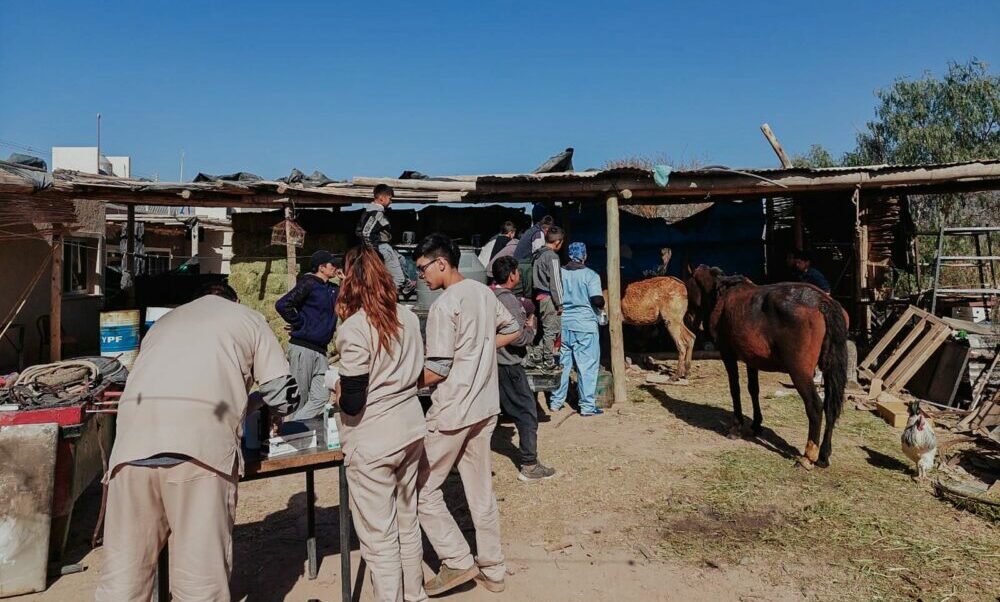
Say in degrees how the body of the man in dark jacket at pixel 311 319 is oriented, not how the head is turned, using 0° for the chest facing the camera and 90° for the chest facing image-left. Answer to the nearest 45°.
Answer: approximately 270°

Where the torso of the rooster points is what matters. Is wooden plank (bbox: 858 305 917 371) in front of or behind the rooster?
behind

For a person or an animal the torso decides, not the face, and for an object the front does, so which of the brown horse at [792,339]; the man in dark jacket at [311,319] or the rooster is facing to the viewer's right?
the man in dark jacket

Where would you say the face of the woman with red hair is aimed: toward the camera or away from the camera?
away from the camera

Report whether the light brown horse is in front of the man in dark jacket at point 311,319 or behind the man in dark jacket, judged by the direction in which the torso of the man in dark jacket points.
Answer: in front

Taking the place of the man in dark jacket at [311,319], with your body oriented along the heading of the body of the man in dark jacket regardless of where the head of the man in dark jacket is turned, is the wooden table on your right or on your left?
on your right
